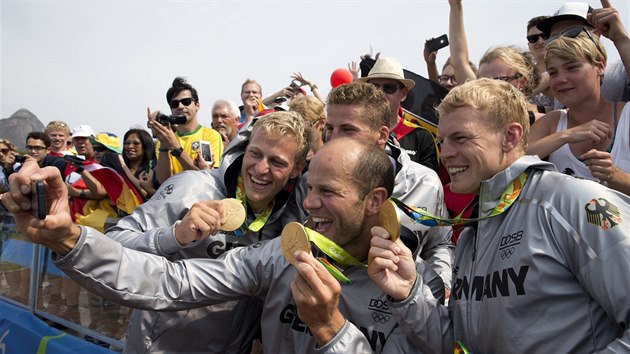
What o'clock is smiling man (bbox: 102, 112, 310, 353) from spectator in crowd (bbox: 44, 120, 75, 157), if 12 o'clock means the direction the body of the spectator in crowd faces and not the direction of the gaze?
The smiling man is roughly at 12 o'clock from the spectator in crowd.

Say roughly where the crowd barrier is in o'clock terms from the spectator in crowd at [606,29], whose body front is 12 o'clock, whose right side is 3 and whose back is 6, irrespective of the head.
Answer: The crowd barrier is roughly at 1 o'clock from the spectator in crowd.

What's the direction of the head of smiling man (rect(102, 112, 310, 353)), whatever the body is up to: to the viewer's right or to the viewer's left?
to the viewer's left

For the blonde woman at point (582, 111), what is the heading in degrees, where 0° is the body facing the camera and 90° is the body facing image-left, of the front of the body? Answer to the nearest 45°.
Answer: approximately 45°

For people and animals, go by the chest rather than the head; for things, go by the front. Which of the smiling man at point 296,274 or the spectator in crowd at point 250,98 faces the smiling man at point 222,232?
the spectator in crowd

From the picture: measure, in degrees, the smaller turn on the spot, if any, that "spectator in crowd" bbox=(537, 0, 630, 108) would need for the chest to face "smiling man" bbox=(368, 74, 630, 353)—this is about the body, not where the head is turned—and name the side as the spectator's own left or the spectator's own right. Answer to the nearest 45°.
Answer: approximately 45° to the spectator's own left

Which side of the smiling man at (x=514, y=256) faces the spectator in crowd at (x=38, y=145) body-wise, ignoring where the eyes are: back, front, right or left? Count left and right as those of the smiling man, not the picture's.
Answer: right

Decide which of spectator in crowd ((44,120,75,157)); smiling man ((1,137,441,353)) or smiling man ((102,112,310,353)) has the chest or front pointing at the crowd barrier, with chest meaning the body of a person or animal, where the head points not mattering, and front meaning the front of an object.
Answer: the spectator in crowd

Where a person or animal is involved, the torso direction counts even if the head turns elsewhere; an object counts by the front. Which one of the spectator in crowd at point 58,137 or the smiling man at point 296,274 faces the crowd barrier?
the spectator in crowd

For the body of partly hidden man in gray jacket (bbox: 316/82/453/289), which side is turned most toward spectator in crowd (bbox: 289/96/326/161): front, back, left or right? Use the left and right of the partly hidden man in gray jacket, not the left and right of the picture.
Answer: right
